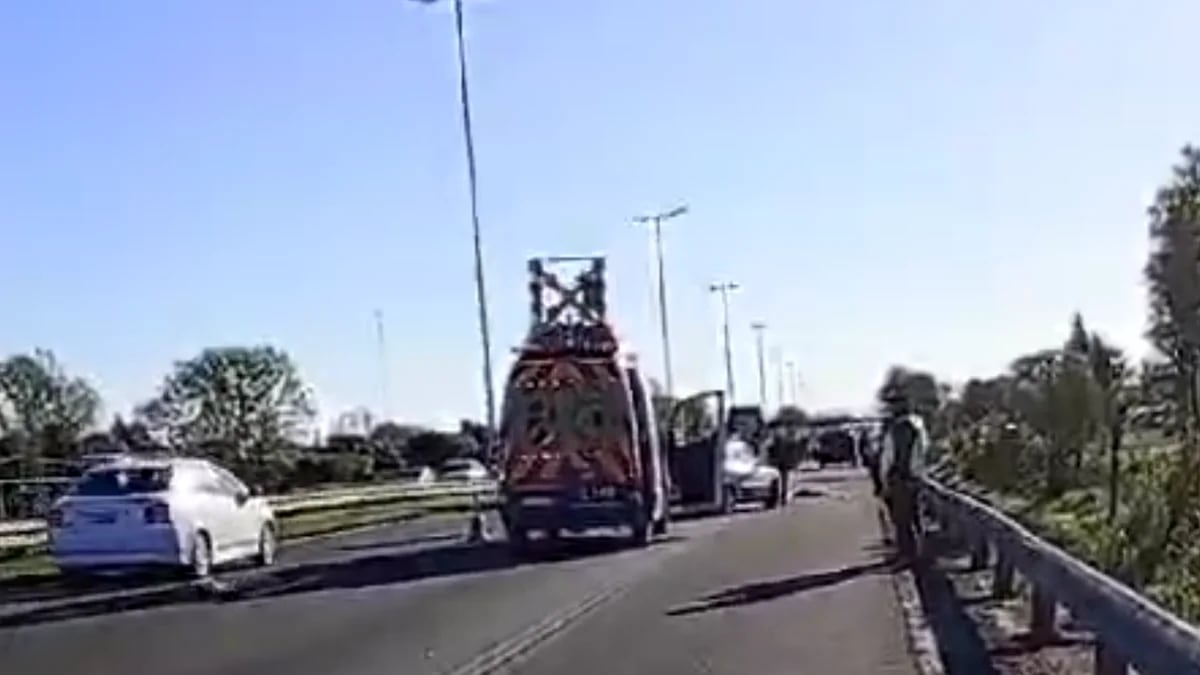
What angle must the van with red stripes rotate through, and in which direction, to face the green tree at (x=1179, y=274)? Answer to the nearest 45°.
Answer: approximately 90° to its right

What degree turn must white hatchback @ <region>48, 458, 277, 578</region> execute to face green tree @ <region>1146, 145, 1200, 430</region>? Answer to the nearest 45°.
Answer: approximately 45° to its right

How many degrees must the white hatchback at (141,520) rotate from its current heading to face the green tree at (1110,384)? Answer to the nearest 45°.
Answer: approximately 45° to its right

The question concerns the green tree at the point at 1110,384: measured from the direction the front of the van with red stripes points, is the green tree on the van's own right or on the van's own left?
on the van's own right

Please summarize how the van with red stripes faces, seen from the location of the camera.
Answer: facing away from the viewer

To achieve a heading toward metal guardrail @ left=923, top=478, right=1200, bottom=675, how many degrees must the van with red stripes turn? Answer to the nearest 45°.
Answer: approximately 180°

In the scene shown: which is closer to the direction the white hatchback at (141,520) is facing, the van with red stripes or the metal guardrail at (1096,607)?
the van with red stripes

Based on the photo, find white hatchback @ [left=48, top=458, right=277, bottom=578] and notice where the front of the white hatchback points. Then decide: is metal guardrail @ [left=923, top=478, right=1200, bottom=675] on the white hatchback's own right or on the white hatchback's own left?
on the white hatchback's own right

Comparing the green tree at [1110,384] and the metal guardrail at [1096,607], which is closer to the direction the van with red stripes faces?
the green tree

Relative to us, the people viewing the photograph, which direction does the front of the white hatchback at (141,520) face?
facing away from the viewer and to the right of the viewer
